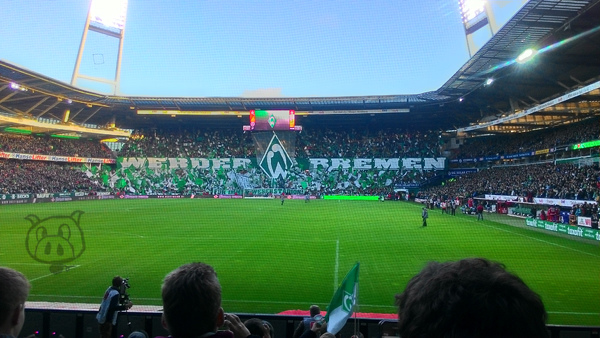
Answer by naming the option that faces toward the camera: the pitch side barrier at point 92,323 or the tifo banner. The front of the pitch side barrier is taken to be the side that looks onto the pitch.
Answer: the tifo banner

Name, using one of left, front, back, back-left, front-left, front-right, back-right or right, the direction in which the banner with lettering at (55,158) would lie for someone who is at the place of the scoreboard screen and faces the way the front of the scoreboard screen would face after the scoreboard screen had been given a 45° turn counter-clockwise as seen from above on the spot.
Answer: back-right

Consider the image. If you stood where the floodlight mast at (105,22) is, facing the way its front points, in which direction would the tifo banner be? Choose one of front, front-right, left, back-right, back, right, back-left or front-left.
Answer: left

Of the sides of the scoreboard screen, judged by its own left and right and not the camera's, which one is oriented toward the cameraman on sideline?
front

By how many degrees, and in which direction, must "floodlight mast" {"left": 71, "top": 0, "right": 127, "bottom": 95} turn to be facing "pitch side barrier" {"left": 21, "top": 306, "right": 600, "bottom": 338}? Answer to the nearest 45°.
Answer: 0° — it already faces it

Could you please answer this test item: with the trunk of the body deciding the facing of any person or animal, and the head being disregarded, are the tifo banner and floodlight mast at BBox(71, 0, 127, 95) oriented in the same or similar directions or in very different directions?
same or similar directions

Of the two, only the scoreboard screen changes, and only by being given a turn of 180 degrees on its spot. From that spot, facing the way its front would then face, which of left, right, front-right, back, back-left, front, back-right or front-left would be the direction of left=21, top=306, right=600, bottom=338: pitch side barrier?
back

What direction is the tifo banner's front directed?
toward the camera

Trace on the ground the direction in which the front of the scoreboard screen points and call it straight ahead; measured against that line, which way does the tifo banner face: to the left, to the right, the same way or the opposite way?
the same way

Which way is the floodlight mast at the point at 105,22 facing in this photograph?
toward the camera

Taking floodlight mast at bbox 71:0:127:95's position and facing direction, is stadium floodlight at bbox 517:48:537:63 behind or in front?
in front

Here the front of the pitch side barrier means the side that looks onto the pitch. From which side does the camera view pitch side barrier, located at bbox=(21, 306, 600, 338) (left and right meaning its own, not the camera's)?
back

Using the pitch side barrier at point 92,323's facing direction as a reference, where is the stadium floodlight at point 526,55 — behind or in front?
in front
